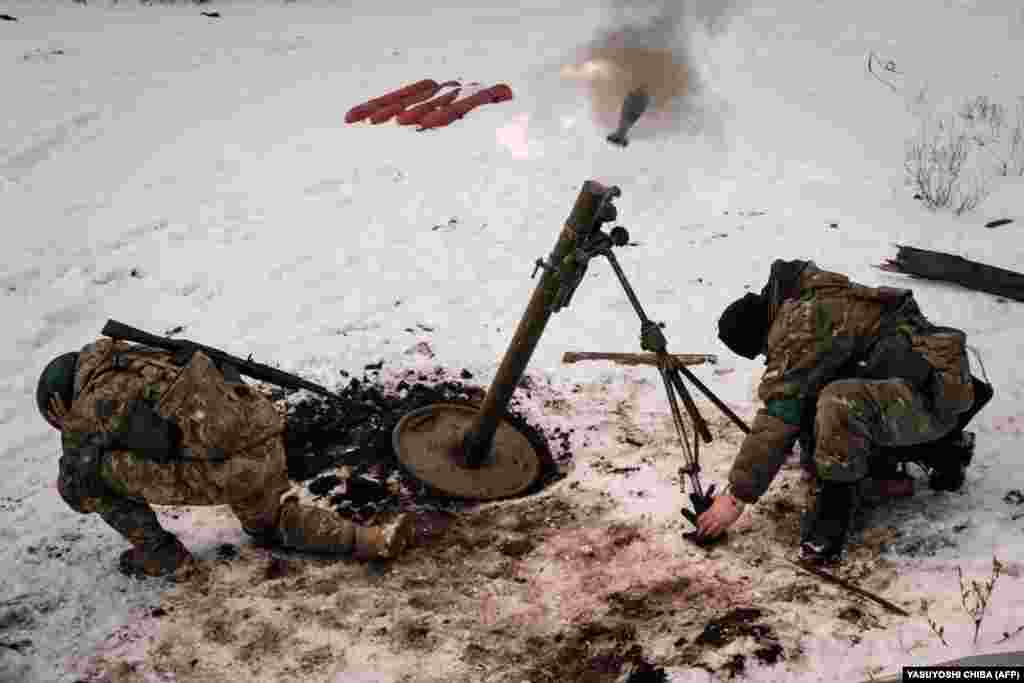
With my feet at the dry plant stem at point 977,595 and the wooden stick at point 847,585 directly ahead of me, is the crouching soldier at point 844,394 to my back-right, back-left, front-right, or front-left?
front-right

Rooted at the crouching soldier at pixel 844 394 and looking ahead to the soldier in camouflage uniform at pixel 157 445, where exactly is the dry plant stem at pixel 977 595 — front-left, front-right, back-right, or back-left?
back-left

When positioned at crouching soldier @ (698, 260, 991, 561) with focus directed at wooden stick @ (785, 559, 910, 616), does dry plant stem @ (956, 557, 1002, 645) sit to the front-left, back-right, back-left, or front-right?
front-left

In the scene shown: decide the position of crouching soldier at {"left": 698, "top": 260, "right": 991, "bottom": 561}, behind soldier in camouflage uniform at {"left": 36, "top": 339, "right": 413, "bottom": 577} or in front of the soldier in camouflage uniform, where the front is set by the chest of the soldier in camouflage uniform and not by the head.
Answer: behind

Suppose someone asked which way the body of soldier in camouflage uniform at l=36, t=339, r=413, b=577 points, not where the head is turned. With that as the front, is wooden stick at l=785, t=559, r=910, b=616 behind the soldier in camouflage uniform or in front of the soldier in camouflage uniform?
behind

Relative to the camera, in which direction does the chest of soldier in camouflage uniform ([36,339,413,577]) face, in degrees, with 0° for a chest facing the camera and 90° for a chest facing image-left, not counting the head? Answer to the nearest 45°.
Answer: approximately 90°
